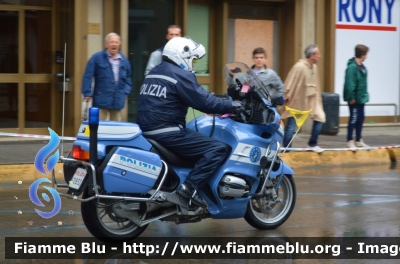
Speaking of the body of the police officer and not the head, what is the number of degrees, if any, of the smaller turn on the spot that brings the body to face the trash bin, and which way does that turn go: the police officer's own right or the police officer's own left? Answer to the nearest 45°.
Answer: approximately 45° to the police officer's own left

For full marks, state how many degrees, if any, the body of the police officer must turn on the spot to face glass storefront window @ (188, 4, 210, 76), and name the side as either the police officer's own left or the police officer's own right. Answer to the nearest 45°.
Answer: approximately 45° to the police officer's own left

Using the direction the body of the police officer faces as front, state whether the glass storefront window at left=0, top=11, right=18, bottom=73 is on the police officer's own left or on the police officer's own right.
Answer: on the police officer's own left

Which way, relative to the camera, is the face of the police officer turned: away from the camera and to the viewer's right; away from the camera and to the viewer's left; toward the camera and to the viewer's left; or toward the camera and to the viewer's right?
away from the camera and to the viewer's right

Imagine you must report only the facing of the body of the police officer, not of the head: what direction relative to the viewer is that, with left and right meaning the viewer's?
facing away from the viewer and to the right of the viewer
